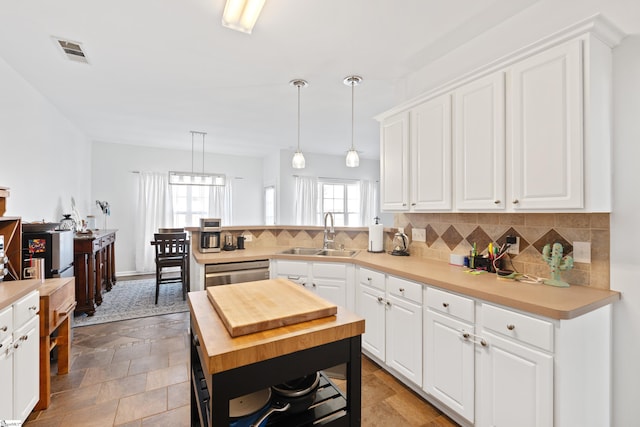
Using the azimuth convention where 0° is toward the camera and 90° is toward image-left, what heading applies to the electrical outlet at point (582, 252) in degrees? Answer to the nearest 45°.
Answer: approximately 45°

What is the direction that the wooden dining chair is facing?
away from the camera

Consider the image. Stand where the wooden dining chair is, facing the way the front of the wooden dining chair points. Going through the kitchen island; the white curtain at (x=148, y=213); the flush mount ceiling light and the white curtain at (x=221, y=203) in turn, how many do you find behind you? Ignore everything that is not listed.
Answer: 2

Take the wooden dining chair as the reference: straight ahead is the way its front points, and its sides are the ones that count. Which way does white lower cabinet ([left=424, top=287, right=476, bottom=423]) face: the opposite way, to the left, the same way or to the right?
to the left

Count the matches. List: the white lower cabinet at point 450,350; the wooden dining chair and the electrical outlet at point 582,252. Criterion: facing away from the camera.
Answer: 1

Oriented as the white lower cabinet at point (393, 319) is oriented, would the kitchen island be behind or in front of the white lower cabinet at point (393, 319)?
in front

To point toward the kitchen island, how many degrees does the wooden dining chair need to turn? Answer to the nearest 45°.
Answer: approximately 180°

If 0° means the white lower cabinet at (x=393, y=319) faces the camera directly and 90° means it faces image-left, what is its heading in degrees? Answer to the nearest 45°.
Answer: approximately 45°

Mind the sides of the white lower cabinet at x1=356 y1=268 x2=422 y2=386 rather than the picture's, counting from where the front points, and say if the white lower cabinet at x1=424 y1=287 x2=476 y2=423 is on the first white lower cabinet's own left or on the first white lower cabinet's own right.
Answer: on the first white lower cabinet's own left

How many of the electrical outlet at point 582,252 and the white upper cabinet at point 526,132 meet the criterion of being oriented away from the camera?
0

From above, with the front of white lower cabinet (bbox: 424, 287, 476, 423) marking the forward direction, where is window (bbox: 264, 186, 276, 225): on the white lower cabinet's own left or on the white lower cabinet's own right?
on the white lower cabinet's own right

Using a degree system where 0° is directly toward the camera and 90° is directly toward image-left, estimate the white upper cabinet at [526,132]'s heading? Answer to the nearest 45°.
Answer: approximately 45°

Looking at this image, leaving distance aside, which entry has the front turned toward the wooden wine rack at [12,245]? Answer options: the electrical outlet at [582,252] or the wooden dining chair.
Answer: the electrical outlet

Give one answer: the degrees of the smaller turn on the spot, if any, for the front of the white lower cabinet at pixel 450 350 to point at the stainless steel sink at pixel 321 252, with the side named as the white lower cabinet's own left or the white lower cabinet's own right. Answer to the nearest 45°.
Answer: approximately 90° to the white lower cabinet's own right
